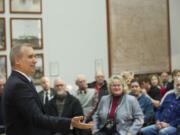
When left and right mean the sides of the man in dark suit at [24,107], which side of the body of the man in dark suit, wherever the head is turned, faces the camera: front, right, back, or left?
right

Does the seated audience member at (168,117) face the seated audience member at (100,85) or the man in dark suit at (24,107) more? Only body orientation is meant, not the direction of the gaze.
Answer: the man in dark suit

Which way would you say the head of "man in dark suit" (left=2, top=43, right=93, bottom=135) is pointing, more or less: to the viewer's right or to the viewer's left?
to the viewer's right

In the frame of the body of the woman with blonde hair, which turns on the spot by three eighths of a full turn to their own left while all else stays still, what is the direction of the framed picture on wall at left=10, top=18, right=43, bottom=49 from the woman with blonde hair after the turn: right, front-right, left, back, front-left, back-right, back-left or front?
left

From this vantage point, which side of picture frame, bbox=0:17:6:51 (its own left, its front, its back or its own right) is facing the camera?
front

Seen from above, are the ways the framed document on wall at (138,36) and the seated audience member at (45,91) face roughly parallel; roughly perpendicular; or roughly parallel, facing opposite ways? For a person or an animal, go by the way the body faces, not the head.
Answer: roughly parallel

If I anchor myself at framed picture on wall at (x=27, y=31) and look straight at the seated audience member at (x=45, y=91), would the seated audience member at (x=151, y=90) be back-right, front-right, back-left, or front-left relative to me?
front-left

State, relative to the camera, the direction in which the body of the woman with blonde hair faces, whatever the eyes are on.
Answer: toward the camera

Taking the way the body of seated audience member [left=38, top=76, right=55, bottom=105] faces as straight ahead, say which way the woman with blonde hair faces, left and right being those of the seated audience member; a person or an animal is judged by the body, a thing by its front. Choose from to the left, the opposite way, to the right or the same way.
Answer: the same way

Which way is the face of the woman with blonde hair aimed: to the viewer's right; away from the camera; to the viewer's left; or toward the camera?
toward the camera

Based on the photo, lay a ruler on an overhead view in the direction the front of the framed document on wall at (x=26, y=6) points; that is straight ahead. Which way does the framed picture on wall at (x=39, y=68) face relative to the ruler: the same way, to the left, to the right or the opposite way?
the same way
